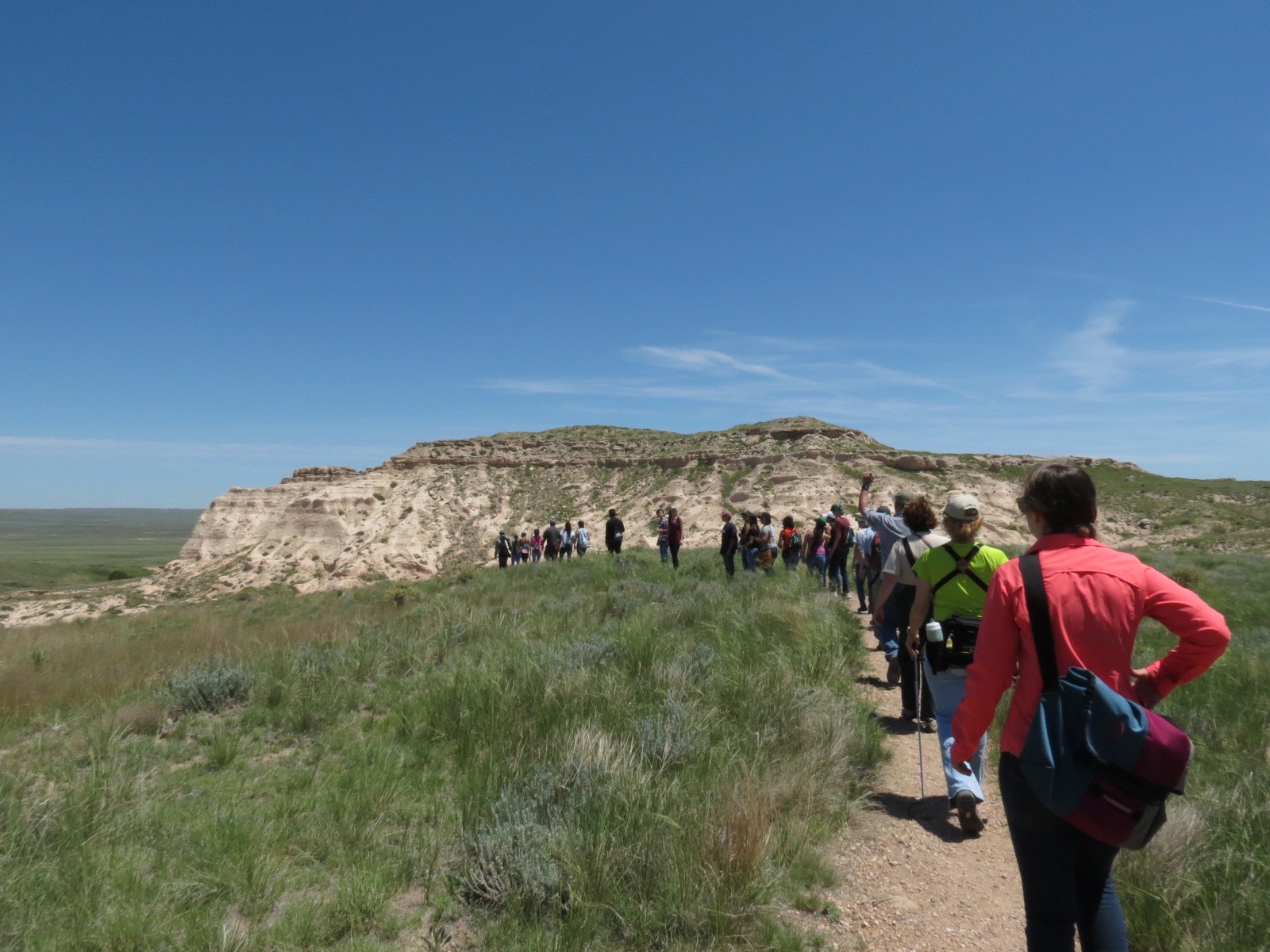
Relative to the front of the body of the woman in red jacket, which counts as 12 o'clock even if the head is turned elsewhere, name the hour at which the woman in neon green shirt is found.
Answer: The woman in neon green shirt is roughly at 1 o'clock from the woman in red jacket.

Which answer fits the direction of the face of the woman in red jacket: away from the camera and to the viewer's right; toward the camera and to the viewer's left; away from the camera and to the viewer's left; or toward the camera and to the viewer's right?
away from the camera and to the viewer's left

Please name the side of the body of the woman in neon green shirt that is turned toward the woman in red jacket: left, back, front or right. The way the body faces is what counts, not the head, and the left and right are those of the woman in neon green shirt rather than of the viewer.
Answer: back

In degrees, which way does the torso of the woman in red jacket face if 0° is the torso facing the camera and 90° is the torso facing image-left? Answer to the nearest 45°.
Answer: approximately 135°

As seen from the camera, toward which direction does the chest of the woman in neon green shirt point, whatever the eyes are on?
away from the camera

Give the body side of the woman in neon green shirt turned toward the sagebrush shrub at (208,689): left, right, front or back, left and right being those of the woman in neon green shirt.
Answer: left
